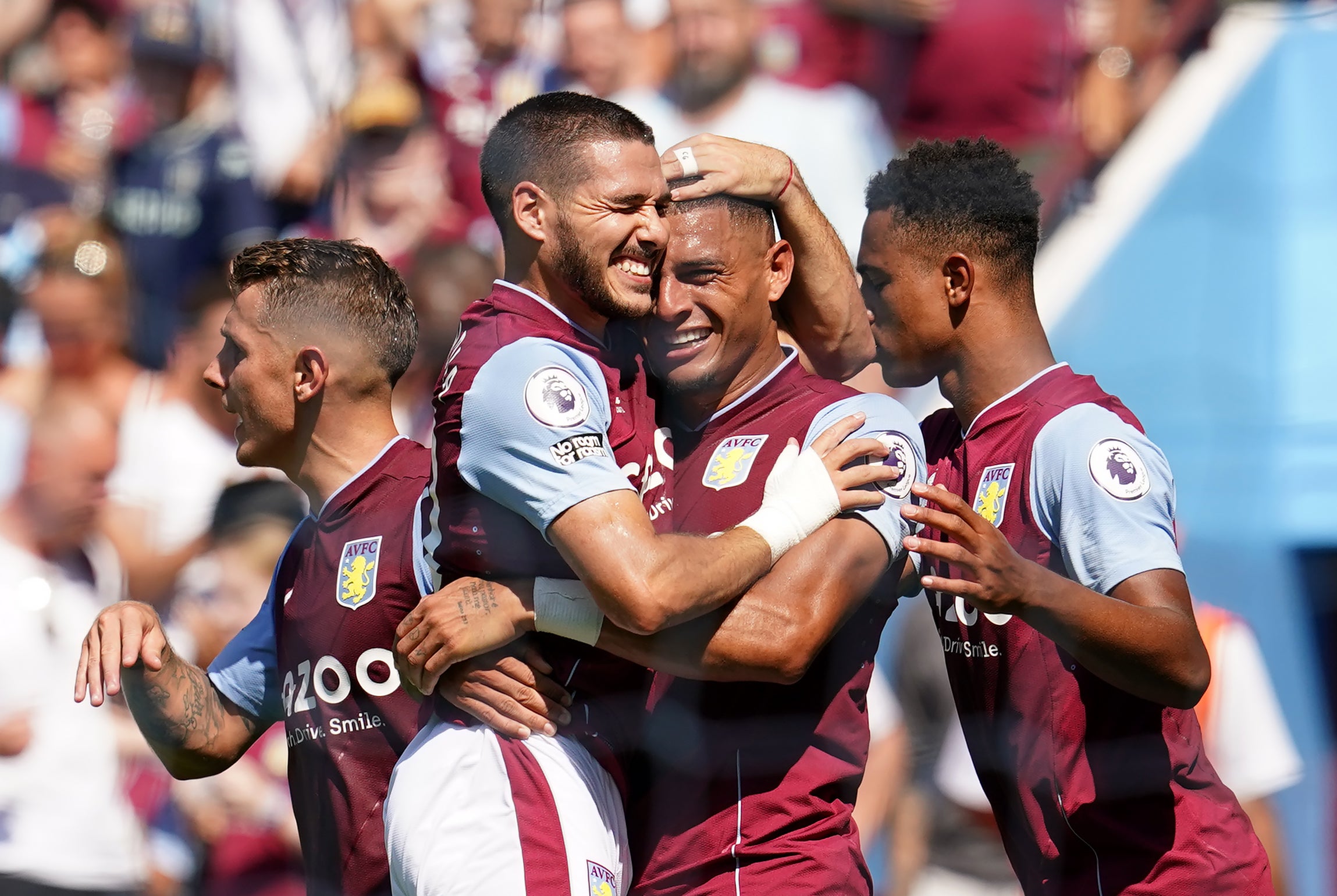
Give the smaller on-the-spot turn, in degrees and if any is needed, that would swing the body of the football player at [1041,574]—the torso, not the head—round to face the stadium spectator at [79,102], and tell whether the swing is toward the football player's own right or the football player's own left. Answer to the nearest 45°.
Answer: approximately 90° to the football player's own right

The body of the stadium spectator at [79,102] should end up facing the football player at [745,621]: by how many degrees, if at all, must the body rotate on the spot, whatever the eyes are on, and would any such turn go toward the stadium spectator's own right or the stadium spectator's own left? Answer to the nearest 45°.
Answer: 0° — they already face them

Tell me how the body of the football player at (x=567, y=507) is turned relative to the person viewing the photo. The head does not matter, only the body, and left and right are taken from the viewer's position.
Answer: facing to the right of the viewer

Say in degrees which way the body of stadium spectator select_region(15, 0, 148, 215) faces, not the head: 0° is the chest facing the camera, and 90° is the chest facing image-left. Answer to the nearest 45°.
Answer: approximately 0°

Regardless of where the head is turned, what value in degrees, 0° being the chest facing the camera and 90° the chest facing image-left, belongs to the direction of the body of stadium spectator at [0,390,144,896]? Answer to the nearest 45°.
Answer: approximately 315°

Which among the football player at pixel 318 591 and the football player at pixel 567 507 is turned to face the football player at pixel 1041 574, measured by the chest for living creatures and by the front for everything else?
the football player at pixel 567 507

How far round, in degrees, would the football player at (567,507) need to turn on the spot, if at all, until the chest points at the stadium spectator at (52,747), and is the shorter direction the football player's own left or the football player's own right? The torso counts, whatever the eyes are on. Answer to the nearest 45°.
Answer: approximately 135° to the football player's own left

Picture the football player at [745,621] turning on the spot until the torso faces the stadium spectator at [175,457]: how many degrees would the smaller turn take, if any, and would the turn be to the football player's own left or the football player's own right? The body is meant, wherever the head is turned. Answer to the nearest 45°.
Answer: approximately 90° to the football player's own right

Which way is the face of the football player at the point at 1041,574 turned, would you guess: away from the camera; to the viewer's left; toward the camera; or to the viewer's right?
to the viewer's left
